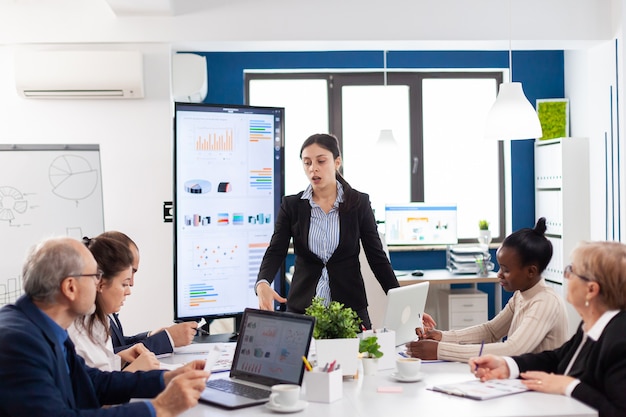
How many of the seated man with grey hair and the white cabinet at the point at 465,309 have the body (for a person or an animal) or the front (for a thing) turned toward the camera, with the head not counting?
1

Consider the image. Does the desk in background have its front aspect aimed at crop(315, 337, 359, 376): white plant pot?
yes

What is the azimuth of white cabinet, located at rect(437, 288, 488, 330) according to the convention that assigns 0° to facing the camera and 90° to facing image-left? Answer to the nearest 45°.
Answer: approximately 0°

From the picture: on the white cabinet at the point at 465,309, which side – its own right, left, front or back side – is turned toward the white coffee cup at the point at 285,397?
front

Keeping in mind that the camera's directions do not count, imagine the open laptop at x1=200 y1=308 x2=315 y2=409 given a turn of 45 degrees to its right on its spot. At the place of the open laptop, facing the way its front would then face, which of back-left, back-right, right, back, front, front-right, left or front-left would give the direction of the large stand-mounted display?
right

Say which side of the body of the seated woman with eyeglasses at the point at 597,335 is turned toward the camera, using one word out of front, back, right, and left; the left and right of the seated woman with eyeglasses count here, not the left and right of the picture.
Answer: left

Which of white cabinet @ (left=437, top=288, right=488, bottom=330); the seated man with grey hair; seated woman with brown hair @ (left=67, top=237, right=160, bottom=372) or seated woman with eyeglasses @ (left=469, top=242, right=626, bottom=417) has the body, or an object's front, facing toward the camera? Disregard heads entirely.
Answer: the white cabinet

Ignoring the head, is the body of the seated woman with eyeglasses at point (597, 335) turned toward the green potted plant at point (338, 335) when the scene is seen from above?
yes

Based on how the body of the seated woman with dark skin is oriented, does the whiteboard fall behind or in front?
in front

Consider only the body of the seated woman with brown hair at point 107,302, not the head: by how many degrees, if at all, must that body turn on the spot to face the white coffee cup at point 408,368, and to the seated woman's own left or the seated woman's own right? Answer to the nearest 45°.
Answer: approximately 45° to the seated woman's own right

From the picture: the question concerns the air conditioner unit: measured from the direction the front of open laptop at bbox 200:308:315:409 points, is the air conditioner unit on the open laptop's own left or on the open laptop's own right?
on the open laptop's own right

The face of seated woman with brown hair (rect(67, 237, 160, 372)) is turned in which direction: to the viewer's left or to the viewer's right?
to the viewer's right

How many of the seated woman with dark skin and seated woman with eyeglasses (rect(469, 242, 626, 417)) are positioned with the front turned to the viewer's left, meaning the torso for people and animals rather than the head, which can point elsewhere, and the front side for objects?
2

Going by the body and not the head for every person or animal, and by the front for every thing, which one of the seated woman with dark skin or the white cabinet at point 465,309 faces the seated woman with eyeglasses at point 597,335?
the white cabinet
